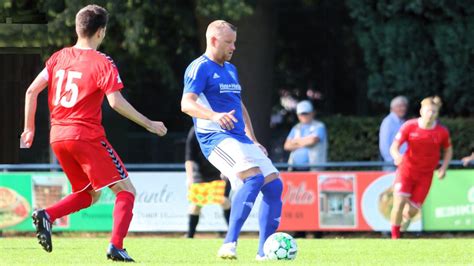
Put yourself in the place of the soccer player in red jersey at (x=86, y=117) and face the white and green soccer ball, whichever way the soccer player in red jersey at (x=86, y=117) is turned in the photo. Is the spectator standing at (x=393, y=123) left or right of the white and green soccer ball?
left

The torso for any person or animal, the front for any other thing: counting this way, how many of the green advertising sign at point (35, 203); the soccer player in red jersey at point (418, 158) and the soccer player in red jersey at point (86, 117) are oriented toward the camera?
2

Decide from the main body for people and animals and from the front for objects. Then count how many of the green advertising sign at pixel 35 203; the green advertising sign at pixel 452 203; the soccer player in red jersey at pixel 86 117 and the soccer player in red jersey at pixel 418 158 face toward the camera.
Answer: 3

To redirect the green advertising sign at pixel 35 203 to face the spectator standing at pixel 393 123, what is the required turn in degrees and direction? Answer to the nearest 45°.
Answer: approximately 90° to its left

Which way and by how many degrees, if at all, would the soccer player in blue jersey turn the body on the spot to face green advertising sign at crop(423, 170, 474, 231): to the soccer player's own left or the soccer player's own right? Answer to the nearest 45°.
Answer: approximately 90° to the soccer player's own left

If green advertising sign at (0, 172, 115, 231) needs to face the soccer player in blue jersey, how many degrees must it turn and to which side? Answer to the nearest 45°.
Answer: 0° — it already faces them
